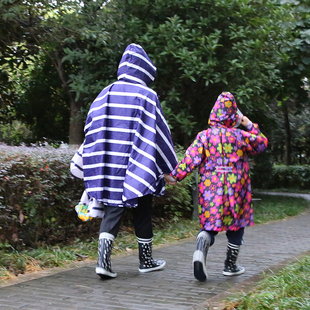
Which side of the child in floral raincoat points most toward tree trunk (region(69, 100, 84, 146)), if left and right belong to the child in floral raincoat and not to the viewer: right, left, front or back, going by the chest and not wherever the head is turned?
left

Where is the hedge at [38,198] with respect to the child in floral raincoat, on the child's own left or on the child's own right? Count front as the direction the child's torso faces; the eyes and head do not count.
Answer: on the child's own left

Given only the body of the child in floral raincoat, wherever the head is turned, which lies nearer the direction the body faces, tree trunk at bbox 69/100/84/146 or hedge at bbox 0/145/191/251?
the tree trunk

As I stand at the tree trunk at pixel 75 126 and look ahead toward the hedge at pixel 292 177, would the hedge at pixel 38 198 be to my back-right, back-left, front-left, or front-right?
back-right

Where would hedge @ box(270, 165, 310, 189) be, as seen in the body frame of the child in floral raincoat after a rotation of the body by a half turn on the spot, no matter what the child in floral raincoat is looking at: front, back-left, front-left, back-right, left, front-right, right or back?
back-right

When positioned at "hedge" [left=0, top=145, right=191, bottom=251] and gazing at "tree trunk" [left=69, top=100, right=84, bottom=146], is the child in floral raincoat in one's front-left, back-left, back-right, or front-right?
back-right

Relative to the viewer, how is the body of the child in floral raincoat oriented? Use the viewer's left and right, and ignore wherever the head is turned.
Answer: facing away from the viewer and to the right of the viewer
